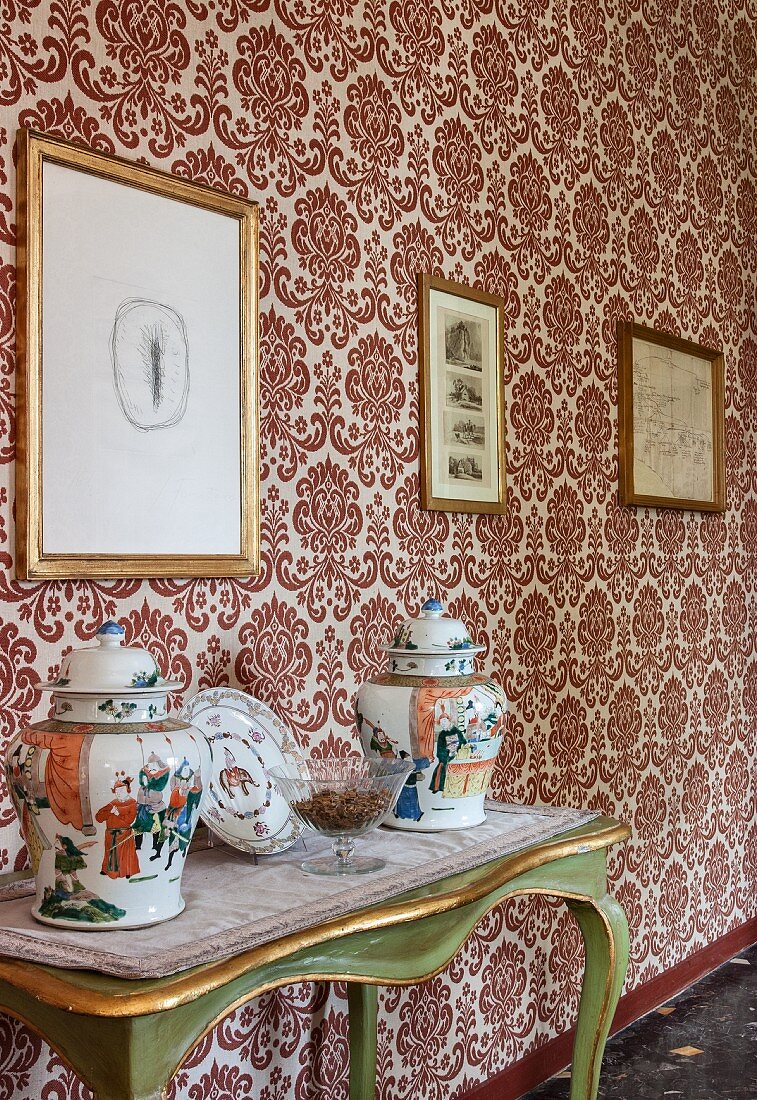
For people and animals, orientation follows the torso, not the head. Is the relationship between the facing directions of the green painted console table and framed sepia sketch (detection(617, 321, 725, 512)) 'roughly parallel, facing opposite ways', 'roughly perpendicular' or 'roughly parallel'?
roughly parallel

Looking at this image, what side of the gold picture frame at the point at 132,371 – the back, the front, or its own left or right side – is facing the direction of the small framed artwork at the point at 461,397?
left

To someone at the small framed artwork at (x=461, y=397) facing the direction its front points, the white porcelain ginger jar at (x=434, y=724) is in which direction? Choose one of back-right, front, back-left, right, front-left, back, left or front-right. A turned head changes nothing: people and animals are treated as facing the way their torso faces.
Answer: front-right

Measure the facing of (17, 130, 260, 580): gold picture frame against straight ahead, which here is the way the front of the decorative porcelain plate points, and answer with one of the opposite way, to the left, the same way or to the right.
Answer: the same way

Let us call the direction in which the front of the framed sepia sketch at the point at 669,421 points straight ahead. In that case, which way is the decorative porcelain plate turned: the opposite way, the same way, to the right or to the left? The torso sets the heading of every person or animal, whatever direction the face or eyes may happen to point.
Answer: the same way

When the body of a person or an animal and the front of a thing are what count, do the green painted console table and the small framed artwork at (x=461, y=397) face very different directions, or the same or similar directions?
same or similar directions

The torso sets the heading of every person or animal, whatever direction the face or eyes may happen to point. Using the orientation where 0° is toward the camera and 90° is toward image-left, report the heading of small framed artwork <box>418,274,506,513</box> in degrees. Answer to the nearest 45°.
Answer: approximately 315°

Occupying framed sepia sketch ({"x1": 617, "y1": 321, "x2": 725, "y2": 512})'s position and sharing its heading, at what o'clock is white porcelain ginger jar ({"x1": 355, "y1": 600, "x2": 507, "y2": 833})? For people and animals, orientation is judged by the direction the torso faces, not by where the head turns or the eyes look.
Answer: The white porcelain ginger jar is roughly at 2 o'clock from the framed sepia sketch.

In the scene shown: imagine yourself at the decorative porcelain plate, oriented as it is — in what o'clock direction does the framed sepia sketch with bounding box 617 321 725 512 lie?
The framed sepia sketch is roughly at 9 o'clock from the decorative porcelain plate.

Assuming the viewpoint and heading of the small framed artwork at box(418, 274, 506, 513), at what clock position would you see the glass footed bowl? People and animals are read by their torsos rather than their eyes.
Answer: The glass footed bowl is roughly at 2 o'clock from the small framed artwork.

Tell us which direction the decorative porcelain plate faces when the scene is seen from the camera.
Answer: facing the viewer and to the right of the viewer

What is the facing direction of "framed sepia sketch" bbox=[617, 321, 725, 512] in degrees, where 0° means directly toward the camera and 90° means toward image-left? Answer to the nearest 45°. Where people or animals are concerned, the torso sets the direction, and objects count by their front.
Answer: approximately 315°

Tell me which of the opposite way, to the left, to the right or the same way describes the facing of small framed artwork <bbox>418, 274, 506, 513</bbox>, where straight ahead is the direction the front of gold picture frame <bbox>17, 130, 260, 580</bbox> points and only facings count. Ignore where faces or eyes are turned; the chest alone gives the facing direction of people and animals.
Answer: the same way

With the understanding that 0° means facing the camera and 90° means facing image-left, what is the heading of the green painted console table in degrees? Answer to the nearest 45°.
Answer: approximately 315°
